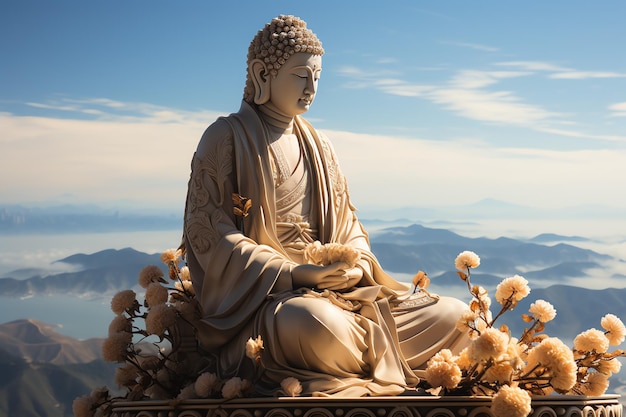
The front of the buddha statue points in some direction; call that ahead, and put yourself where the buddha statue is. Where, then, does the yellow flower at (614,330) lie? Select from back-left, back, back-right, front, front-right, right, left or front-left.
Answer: front-left

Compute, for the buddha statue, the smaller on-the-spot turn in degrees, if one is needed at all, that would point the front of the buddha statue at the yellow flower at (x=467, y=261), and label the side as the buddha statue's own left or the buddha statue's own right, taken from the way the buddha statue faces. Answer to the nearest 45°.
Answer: approximately 45° to the buddha statue's own left

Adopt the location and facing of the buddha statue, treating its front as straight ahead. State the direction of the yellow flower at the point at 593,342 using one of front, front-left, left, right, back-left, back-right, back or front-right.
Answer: front-left

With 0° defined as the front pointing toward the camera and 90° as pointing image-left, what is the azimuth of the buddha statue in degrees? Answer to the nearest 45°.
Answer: approximately 315°

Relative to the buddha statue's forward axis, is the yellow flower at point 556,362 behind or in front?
in front

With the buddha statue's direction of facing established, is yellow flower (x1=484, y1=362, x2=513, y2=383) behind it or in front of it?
in front

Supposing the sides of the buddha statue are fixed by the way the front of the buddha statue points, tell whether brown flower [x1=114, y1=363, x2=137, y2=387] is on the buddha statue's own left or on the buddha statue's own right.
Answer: on the buddha statue's own right
